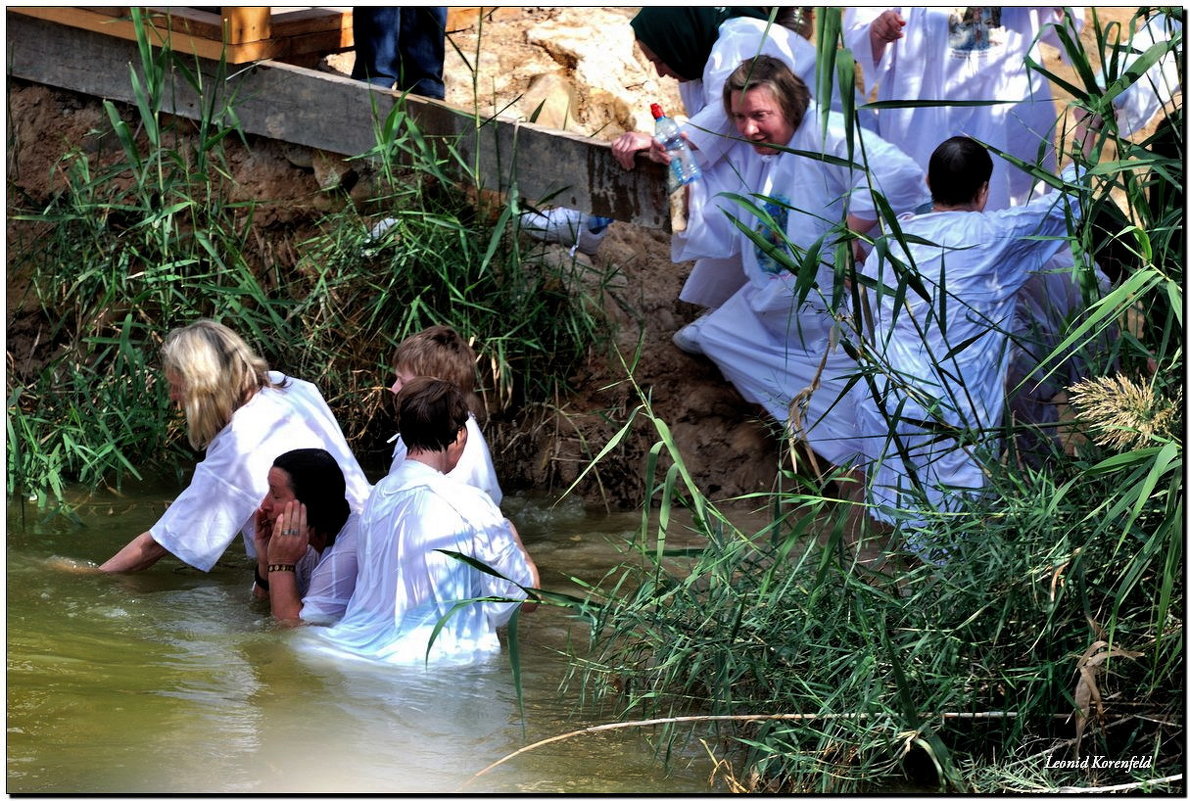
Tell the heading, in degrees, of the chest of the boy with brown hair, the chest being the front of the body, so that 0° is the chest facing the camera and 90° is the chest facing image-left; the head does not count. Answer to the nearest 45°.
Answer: approximately 90°

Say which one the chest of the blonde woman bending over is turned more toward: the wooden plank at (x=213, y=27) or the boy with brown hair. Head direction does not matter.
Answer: the wooden plank

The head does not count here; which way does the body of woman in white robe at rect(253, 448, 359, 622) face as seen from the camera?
to the viewer's left

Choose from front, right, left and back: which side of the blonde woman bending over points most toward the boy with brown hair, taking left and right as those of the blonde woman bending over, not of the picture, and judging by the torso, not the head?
back

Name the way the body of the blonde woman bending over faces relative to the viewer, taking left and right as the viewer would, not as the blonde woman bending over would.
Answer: facing to the left of the viewer

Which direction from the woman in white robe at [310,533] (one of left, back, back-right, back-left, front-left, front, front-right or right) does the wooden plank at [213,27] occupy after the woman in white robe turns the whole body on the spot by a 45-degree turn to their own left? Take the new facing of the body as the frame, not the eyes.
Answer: back-right

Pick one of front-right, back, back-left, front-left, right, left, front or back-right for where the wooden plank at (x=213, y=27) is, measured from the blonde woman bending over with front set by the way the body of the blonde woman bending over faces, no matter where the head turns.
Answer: right

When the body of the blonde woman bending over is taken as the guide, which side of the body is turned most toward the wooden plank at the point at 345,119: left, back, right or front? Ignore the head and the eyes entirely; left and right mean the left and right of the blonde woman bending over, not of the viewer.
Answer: right
